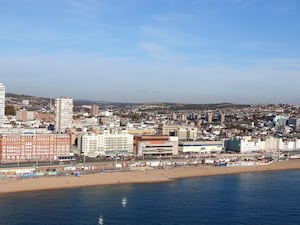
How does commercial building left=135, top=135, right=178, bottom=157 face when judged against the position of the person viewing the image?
facing the viewer

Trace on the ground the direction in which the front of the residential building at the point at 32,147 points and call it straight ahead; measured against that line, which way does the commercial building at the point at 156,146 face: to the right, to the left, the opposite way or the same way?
the same way

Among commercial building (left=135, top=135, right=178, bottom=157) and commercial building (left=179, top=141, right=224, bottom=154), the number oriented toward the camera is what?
2

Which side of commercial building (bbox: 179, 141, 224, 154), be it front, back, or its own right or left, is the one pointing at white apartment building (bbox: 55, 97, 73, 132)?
right

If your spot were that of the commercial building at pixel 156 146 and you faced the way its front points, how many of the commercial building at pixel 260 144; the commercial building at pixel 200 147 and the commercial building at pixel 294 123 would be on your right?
0

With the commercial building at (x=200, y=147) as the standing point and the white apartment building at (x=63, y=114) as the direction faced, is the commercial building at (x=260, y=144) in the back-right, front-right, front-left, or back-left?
back-right

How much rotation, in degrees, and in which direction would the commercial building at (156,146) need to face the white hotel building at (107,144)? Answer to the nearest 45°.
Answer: approximately 90° to its right

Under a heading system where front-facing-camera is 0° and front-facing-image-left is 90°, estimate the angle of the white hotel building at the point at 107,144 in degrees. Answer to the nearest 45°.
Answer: approximately 0°

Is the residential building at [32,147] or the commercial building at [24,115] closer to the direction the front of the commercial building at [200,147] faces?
the residential building

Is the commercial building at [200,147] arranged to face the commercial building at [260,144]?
no

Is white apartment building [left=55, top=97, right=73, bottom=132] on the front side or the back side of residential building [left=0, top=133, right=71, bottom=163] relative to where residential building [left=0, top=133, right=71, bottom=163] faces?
on the back side

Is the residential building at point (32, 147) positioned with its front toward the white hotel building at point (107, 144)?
no

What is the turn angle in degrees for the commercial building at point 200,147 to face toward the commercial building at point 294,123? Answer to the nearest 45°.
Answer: approximately 135° to its left

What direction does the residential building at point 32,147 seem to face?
toward the camera

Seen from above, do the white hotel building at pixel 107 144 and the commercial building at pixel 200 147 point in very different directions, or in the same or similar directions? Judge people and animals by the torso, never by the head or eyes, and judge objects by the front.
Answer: same or similar directions

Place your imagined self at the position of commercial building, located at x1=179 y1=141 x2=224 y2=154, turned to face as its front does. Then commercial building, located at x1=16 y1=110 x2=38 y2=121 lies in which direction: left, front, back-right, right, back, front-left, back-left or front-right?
back-right

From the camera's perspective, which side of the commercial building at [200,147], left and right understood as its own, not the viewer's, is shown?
front

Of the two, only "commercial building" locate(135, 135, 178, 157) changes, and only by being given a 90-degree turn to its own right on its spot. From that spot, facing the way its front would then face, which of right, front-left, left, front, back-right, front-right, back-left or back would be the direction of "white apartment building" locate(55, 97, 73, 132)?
front-right

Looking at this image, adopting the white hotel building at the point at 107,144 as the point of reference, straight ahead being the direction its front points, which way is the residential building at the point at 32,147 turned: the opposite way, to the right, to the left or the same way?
the same way

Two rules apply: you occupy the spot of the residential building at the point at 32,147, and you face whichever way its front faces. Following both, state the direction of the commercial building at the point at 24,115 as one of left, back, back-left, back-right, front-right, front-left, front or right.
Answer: back
